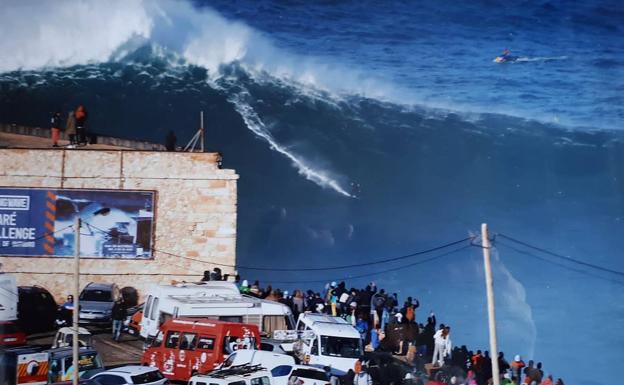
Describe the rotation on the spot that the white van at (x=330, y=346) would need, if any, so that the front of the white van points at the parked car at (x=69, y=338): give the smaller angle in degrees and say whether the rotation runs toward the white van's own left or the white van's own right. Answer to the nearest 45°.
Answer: approximately 135° to the white van's own right

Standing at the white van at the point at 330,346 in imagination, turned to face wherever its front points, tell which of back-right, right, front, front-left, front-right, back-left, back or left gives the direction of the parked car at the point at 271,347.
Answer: back-right

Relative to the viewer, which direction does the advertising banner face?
toward the camera

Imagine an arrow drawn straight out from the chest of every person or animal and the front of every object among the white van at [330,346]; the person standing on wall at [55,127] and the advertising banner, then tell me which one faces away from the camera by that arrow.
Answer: the person standing on wall

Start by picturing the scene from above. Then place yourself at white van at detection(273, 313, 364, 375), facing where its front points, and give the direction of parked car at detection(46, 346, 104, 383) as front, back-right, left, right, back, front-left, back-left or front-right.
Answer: back-right

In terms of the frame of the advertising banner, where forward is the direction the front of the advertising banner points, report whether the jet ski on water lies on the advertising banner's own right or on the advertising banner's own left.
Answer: on the advertising banner's own left

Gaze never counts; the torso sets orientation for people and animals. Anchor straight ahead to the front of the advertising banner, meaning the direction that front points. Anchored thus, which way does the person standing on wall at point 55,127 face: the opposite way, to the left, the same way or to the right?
the opposite way

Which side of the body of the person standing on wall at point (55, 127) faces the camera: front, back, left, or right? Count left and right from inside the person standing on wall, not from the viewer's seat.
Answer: back

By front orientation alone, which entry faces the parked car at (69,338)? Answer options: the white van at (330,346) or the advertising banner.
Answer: the advertising banner

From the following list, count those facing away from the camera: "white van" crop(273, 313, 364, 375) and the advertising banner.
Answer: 0

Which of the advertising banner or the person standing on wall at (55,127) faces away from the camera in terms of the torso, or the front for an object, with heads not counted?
the person standing on wall
